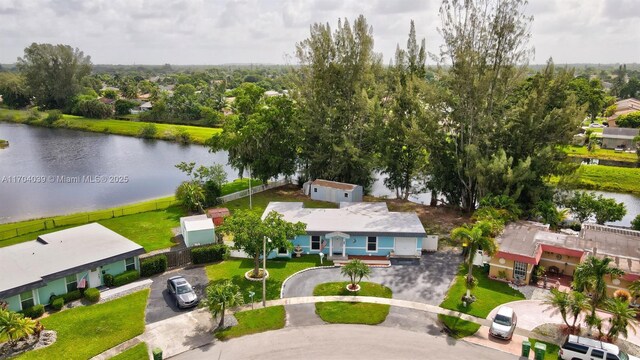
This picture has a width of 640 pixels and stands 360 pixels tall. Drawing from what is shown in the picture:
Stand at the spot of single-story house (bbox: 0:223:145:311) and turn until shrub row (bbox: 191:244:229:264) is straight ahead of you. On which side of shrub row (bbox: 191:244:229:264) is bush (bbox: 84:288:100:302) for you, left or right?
right

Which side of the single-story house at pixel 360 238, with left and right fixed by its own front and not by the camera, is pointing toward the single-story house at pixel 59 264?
right

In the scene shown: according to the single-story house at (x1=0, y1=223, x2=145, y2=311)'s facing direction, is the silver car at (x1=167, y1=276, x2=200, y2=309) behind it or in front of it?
in front

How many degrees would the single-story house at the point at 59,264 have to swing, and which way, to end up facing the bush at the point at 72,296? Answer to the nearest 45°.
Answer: approximately 45° to its right

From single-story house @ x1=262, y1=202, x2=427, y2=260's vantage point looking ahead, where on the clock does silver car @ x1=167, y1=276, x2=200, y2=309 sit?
The silver car is roughly at 2 o'clock from the single-story house.

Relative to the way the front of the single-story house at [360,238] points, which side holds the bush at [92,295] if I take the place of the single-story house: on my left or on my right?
on my right

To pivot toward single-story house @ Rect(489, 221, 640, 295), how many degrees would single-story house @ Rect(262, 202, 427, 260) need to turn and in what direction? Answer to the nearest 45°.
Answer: approximately 90° to its left

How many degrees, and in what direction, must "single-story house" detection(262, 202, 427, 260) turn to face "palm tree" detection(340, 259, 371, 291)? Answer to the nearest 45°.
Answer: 0° — it already faces it

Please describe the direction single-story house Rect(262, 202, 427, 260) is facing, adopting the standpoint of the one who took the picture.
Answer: facing the viewer

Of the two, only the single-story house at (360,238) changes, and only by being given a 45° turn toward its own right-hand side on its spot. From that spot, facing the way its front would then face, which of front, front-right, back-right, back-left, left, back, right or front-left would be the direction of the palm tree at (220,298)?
front

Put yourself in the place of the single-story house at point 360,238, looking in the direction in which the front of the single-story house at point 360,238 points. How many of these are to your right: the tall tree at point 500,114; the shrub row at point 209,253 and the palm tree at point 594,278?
1

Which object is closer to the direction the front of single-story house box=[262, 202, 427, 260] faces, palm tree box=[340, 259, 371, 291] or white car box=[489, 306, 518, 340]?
the palm tree

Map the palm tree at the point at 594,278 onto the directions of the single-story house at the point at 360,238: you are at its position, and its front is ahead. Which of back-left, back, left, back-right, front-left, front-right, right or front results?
front-left

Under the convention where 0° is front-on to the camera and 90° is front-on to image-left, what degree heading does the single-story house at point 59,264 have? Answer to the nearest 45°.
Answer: approximately 315°

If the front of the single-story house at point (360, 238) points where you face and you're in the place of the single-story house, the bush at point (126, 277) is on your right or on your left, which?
on your right

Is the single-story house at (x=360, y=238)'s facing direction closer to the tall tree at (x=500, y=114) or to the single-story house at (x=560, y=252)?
the single-story house

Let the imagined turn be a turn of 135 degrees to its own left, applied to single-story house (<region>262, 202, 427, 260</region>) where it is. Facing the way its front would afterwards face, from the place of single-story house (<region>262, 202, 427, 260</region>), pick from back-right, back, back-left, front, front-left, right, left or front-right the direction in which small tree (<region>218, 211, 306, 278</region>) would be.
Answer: back

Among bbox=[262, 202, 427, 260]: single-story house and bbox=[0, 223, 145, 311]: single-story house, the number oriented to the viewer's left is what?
0

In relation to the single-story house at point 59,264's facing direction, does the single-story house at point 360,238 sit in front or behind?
in front
